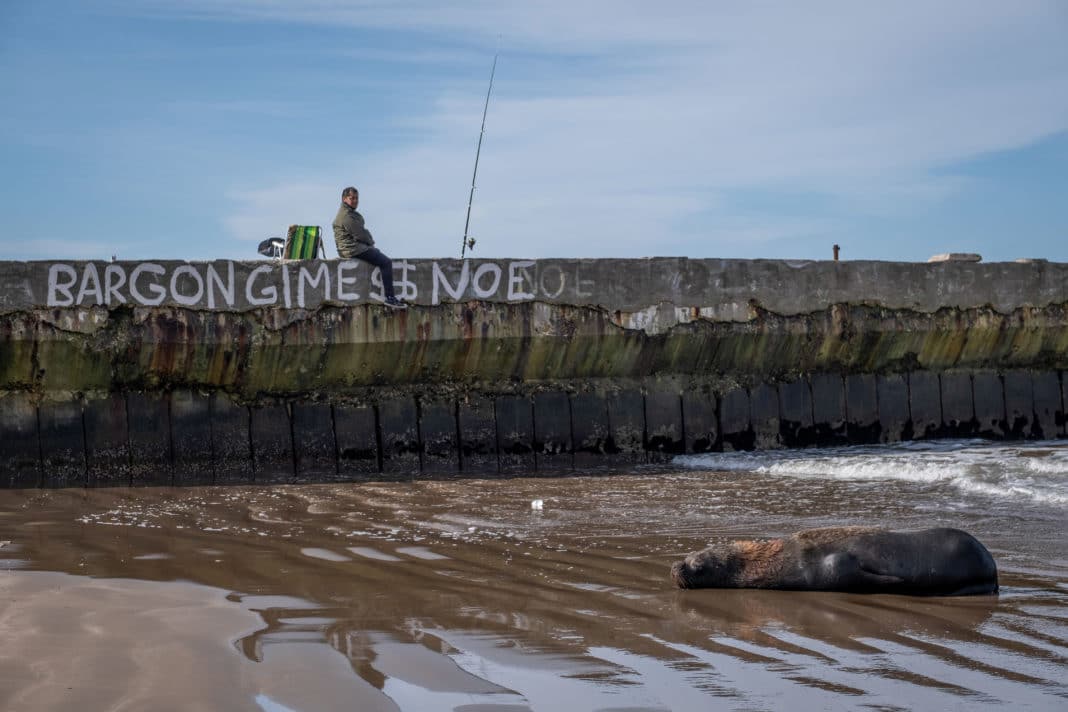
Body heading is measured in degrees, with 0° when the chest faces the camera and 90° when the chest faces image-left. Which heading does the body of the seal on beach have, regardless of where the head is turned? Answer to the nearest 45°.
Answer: approximately 90°
